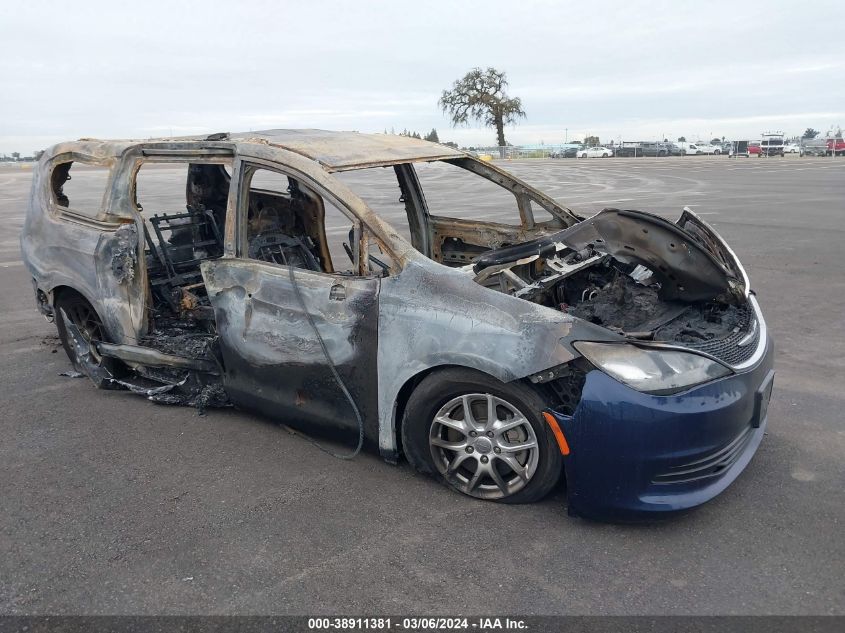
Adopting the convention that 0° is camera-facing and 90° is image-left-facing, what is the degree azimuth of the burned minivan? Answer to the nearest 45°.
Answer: approximately 315°
